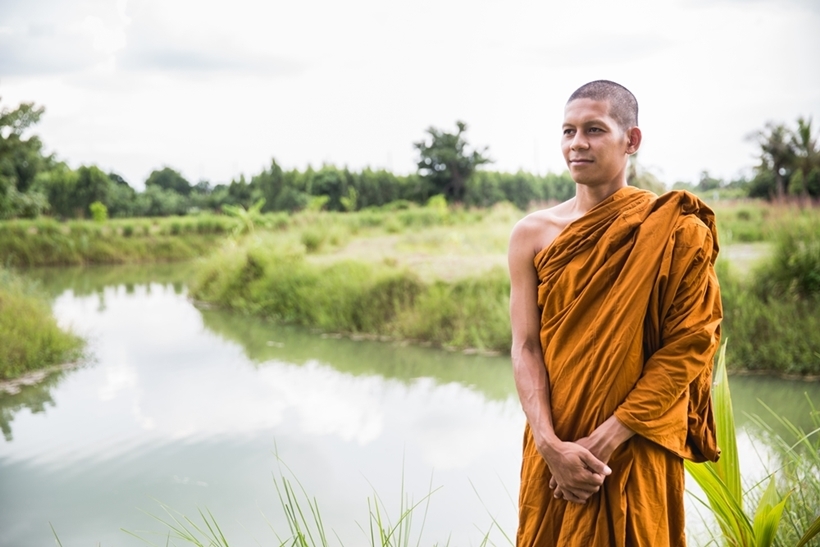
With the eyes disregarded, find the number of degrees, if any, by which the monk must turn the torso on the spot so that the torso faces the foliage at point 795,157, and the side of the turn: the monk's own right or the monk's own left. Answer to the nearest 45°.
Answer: approximately 135° to the monk's own right

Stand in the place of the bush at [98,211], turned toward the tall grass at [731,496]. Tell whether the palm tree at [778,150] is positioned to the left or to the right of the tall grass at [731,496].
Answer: left

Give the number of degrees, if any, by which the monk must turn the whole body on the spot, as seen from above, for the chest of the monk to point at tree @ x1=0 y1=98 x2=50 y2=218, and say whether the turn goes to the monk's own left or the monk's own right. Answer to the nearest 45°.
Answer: approximately 90° to the monk's own right

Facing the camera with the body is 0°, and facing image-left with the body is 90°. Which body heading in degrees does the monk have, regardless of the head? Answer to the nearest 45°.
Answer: approximately 45°

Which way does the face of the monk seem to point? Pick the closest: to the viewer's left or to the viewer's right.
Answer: to the viewer's left
